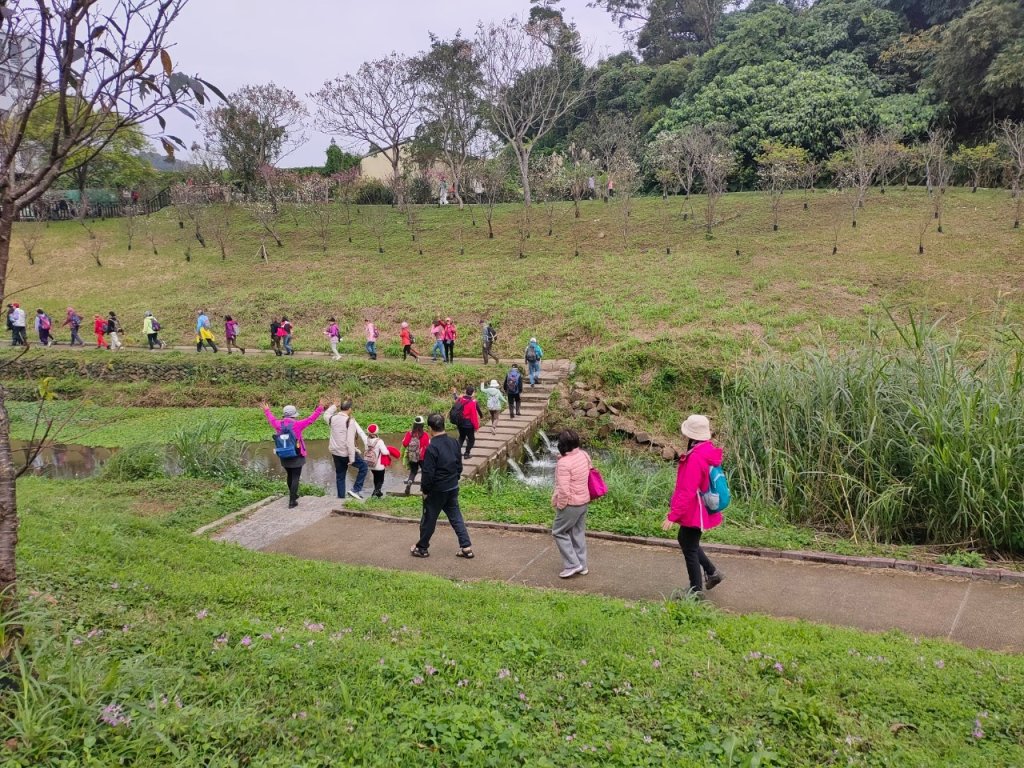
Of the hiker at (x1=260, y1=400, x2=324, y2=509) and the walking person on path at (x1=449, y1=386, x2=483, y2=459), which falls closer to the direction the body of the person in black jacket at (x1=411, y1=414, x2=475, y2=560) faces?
the hiker

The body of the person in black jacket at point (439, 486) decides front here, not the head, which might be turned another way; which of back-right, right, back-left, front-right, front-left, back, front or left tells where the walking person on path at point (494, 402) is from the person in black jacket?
front-right

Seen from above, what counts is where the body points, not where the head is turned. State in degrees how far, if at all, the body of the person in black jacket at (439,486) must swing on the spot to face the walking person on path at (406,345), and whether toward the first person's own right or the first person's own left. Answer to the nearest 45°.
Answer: approximately 45° to the first person's own right

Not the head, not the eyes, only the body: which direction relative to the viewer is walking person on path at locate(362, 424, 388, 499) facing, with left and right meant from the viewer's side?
facing away from the viewer and to the right of the viewer

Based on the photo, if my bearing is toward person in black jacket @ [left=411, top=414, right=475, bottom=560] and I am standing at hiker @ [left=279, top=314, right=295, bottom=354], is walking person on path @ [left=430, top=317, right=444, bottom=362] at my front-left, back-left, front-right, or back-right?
front-left

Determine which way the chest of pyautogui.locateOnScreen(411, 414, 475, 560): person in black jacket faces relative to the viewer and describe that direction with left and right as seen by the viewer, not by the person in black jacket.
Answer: facing away from the viewer and to the left of the viewer

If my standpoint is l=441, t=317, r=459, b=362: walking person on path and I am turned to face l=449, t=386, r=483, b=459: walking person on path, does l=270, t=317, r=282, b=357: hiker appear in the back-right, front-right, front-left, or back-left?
back-right
